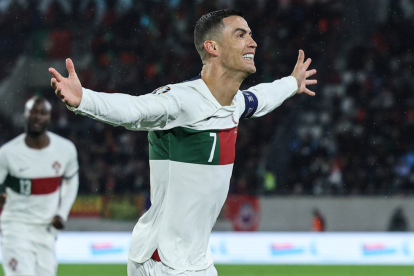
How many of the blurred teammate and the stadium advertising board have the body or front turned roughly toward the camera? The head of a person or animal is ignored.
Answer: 2

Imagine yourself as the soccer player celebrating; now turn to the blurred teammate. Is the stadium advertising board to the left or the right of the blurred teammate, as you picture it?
right

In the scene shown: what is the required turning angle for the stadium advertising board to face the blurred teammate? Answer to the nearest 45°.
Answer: approximately 45° to its right

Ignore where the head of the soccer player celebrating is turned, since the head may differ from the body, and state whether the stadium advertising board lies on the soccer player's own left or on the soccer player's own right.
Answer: on the soccer player's own left

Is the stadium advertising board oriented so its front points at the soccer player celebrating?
yes

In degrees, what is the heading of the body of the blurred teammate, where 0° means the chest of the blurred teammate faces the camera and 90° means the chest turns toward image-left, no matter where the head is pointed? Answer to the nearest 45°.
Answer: approximately 0°

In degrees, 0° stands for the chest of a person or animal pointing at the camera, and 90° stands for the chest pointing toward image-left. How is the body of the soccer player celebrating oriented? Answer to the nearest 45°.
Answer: approximately 315°

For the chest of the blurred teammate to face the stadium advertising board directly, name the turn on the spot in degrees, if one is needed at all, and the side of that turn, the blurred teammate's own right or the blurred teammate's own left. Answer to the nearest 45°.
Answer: approximately 135° to the blurred teammate's own left

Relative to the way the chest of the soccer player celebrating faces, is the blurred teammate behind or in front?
behind
